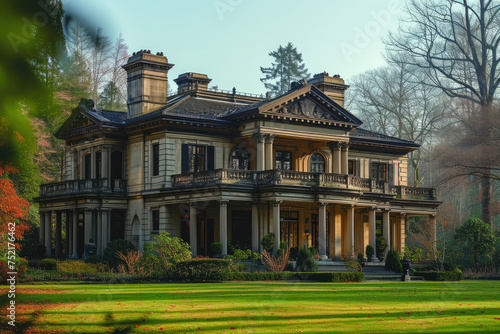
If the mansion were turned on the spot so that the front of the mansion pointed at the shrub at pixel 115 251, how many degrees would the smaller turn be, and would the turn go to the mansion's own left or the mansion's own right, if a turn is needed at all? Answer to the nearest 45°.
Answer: approximately 90° to the mansion's own right

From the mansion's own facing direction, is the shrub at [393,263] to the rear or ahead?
ahead

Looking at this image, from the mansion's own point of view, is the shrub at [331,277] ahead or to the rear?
ahead

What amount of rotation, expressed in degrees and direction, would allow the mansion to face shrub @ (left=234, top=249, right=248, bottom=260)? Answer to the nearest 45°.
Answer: approximately 45° to its right

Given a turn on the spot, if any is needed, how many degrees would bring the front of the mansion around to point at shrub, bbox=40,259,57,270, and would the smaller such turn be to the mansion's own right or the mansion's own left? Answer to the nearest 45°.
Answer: approximately 90° to the mansion's own right

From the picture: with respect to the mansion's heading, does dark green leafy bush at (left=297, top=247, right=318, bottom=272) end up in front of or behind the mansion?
in front

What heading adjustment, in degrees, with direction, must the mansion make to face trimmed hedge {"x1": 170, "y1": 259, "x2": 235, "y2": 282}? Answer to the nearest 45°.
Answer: approximately 45° to its right

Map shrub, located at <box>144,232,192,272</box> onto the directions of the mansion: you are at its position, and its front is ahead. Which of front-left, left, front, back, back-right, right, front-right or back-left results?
front-right

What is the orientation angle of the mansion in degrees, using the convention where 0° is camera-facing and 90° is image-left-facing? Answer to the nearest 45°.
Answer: approximately 315°

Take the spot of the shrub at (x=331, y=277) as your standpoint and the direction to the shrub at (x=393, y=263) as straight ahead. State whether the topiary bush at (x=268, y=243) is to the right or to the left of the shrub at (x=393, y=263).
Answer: left
